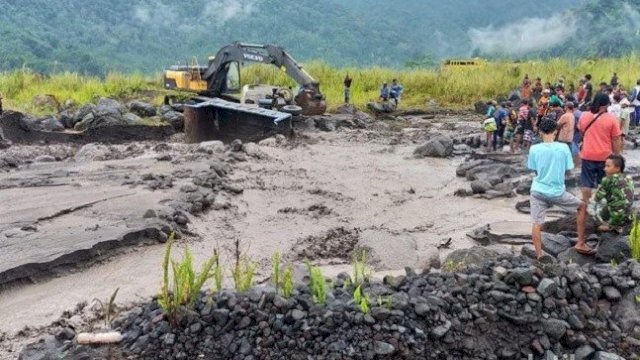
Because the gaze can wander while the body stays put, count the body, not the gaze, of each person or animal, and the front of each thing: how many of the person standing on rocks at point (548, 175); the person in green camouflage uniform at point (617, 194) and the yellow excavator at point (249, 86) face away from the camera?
1

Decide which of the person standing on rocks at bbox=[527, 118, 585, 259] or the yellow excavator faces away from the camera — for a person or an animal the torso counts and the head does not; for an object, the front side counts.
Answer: the person standing on rocks

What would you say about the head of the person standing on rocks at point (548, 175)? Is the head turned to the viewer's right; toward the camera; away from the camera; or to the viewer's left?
away from the camera

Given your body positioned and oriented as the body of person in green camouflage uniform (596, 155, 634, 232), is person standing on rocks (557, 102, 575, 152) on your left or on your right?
on your right

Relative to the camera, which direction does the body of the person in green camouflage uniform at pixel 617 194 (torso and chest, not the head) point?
to the viewer's left

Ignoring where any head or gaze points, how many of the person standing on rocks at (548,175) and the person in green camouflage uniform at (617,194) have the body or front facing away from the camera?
1

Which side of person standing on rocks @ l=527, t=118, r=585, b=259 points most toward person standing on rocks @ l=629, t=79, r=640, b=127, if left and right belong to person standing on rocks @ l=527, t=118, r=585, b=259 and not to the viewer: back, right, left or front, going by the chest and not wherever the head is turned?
front

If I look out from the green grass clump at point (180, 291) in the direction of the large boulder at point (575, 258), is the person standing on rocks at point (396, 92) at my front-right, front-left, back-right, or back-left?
front-left

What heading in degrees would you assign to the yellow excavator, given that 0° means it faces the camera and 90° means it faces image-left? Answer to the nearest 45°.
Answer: approximately 270°

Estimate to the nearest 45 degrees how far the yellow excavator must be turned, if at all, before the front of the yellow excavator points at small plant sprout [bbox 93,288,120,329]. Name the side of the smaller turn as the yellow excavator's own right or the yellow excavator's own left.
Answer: approximately 90° to the yellow excavator's own right
